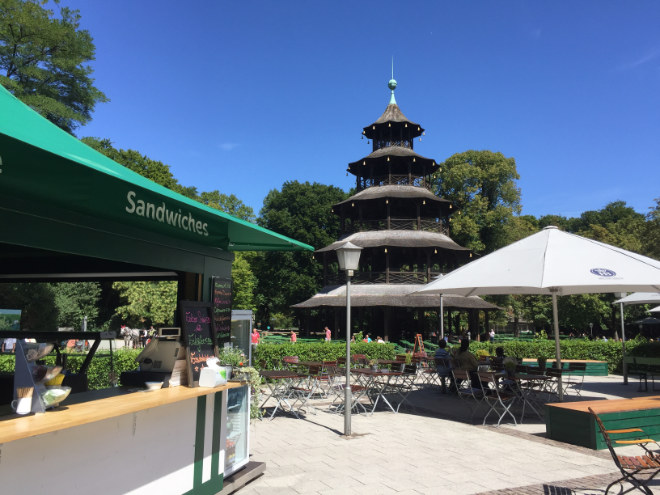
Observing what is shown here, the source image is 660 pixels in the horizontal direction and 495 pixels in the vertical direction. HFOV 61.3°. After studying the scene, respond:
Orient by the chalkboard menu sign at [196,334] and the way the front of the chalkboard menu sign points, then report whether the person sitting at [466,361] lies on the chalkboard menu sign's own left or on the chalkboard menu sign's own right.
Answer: on the chalkboard menu sign's own left

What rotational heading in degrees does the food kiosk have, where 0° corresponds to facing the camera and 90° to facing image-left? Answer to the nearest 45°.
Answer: approximately 315°

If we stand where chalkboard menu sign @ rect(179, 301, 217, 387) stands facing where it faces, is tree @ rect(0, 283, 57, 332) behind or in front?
behind

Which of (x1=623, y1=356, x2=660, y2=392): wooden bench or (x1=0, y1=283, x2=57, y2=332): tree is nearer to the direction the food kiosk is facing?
the wooden bench

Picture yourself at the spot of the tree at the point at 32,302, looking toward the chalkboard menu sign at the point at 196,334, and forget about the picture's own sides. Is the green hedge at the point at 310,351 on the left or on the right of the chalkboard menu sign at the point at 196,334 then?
left

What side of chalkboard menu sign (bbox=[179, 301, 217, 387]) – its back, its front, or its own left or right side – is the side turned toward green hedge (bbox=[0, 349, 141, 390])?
back

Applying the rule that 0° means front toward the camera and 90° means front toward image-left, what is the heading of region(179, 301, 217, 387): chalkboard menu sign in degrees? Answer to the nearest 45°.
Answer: approximately 0°
